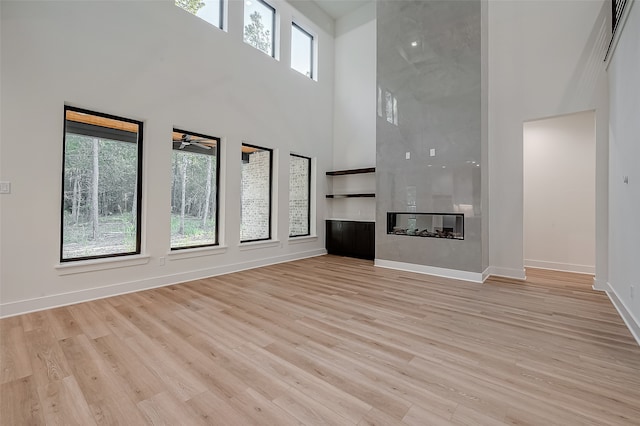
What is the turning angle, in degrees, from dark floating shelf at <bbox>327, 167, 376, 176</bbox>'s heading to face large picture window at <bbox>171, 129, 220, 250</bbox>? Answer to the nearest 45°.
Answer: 0° — it already faces it

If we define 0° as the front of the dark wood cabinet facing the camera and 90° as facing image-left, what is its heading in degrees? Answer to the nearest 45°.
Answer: approximately 45°

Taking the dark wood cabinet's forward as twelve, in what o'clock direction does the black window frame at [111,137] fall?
The black window frame is roughly at 12 o'clock from the dark wood cabinet.

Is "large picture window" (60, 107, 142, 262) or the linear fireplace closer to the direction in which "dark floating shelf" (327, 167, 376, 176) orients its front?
the large picture window

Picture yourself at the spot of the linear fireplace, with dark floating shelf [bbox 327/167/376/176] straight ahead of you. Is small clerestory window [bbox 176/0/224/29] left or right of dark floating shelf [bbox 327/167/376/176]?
left

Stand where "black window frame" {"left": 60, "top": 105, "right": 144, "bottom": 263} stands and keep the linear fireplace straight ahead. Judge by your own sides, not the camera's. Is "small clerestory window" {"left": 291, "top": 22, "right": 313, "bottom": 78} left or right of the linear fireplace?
left

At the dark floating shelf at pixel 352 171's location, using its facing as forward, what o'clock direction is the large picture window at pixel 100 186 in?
The large picture window is roughly at 12 o'clock from the dark floating shelf.

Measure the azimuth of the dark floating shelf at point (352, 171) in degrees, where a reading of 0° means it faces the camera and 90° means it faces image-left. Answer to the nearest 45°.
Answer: approximately 45°

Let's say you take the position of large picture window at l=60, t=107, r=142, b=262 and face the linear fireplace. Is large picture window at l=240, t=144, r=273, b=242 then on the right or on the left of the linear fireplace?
left
